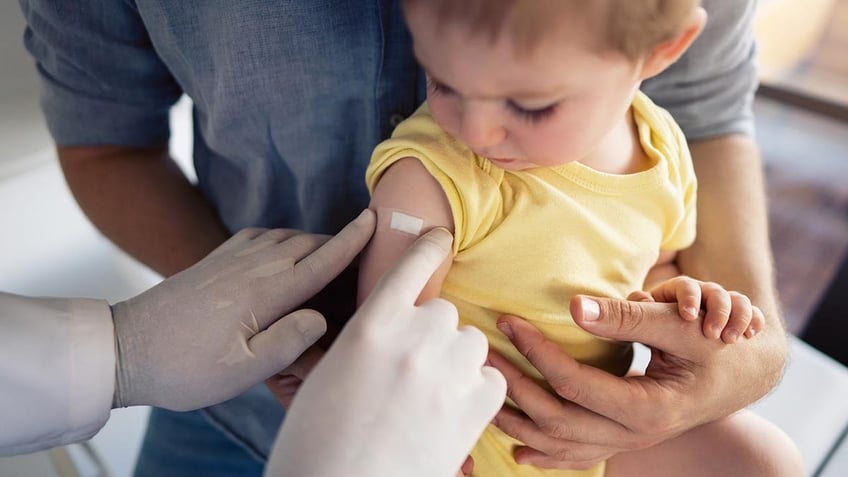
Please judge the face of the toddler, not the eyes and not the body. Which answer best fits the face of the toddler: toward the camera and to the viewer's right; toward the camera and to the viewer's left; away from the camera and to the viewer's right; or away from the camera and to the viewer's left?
toward the camera and to the viewer's left

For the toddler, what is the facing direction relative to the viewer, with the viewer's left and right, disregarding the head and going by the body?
facing the viewer and to the right of the viewer
